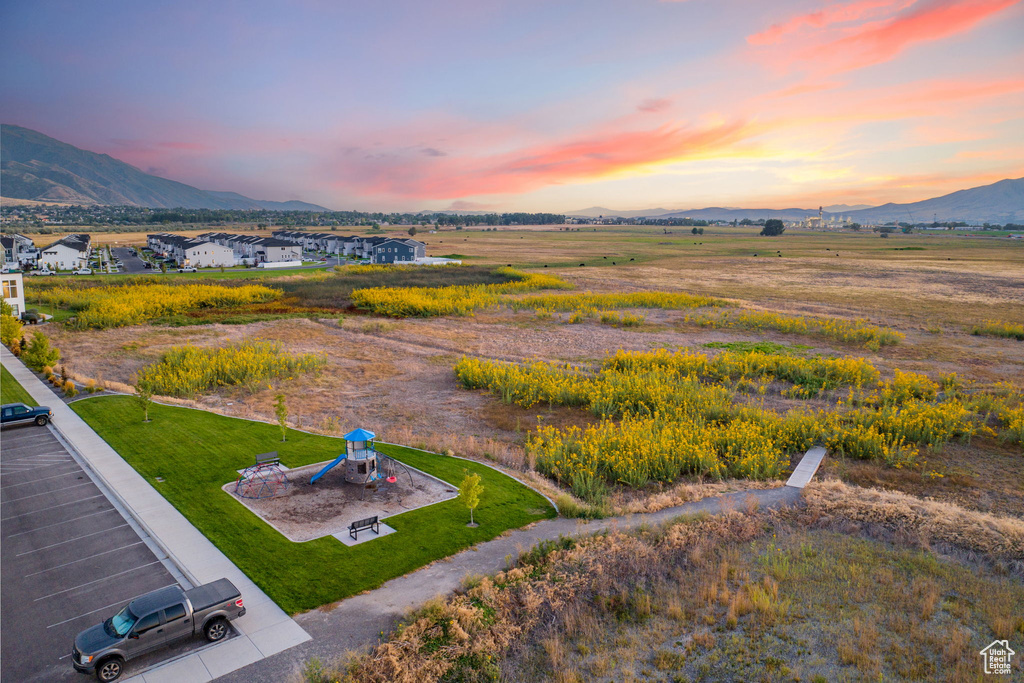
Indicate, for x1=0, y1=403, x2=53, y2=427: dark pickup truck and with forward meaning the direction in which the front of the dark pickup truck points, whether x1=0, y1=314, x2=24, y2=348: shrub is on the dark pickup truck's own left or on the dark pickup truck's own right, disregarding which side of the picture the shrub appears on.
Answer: on the dark pickup truck's own left

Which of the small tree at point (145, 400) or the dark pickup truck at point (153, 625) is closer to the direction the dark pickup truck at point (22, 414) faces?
the small tree

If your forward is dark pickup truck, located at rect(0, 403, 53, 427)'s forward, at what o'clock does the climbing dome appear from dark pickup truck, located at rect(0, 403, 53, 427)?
The climbing dome is roughly at 2 o'clock from the dark pickup truck.

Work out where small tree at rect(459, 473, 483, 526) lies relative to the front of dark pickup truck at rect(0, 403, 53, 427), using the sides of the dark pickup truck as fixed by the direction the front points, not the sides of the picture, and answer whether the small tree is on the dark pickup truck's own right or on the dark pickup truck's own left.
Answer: on the dark pickup truck's own right

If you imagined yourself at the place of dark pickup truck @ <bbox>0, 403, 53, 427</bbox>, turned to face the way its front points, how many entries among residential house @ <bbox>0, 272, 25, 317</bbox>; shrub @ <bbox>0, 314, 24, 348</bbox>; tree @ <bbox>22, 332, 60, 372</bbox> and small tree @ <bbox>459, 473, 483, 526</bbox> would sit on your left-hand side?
3

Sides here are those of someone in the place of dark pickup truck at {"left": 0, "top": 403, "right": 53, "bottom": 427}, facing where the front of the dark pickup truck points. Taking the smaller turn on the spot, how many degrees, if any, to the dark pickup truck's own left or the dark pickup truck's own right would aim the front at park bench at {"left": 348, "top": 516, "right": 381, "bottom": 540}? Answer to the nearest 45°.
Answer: approximately 90° to the dark pickup truck's own right

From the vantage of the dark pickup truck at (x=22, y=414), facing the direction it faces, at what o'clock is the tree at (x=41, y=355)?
The tree is roughly at 9 o'clock from the dark pickup truck.

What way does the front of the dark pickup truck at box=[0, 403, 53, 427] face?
to the viewer's right

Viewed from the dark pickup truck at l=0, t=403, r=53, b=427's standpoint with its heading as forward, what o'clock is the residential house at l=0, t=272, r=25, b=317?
The residential house is roughly at 9 o'clock from the dark pickup truck.
